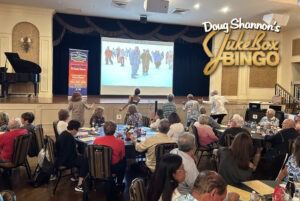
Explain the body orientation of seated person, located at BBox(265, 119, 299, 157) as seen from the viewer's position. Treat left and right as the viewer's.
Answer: facing away from the viewer and to the left of the viewer

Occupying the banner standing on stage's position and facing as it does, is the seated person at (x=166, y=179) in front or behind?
in front

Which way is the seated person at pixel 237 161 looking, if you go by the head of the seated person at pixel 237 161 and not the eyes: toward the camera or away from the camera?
away from the camera

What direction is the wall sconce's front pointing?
toward the camera

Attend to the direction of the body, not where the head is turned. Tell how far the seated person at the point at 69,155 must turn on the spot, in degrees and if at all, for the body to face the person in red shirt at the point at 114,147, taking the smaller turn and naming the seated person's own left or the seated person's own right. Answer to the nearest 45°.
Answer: approximately 45° to the seated person's own right

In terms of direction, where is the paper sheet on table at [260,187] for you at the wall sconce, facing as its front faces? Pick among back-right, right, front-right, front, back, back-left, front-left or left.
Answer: front

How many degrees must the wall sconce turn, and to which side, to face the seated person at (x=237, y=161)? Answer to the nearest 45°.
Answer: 0° — it already faces them

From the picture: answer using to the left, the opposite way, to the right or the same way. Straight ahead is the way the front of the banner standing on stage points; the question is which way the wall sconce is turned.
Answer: the same way
